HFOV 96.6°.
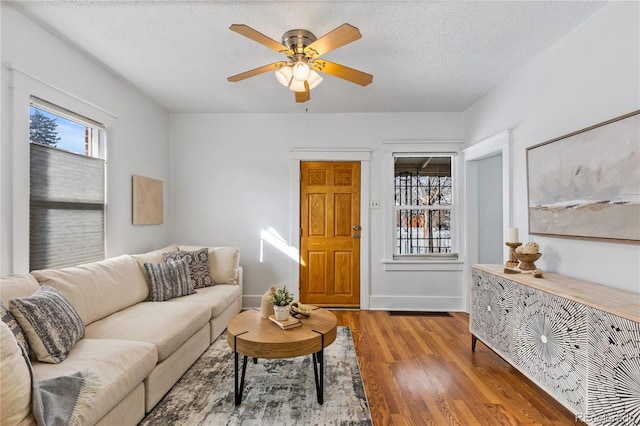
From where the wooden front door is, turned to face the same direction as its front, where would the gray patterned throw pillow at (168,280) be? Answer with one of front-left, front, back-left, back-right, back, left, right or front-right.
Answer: front-right

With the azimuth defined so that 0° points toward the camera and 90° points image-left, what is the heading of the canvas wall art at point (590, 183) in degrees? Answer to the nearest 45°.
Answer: approximately 45°

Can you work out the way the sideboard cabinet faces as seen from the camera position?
facing the viewer and to the left of the viewer

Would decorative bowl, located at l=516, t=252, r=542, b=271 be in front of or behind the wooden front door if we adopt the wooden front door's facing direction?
in front

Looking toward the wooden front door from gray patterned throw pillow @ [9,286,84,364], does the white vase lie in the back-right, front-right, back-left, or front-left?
front-right

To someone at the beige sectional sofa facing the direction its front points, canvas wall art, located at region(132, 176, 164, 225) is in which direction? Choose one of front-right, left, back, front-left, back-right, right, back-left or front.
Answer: back-left

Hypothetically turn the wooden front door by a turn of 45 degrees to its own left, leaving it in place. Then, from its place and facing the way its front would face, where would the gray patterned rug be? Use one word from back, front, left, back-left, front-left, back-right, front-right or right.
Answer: front-right

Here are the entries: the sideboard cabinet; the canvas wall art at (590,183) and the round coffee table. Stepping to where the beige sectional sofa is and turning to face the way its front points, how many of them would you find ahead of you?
3

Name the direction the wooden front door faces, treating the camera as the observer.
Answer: facing the viewer

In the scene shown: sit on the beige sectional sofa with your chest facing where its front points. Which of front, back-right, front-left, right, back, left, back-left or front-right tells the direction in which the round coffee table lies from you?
front

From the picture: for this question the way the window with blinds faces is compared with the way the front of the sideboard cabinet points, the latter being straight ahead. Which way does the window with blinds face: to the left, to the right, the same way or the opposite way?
the opposite way

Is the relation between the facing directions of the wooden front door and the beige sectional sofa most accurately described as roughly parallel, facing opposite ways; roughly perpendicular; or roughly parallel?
roughly perpendicular

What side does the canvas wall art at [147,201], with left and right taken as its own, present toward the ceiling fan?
front

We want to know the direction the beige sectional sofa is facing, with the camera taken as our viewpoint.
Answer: facing the viewer and to the right of the viewer

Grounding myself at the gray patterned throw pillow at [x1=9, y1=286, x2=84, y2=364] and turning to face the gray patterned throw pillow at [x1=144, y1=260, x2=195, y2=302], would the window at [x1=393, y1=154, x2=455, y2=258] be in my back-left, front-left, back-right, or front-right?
front-right
